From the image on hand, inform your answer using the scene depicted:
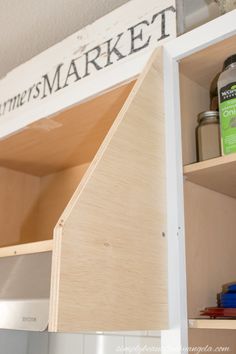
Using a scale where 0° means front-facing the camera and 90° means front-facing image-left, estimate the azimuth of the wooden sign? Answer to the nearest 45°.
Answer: approximately 45°
